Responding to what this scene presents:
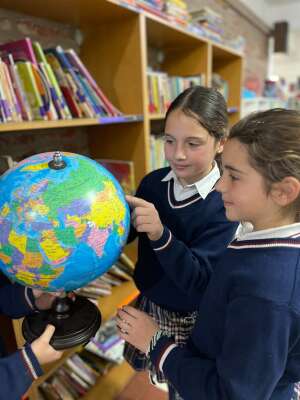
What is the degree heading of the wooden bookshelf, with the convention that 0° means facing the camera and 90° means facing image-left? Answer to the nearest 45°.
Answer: approximately 315°
